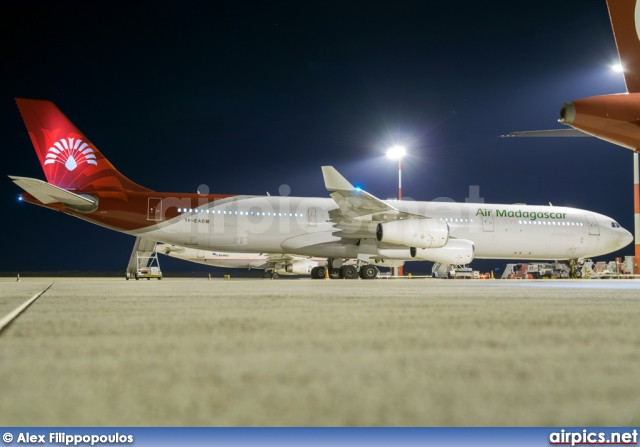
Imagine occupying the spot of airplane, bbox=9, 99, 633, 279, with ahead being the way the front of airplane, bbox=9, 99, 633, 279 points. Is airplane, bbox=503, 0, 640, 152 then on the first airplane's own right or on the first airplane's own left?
on the first airplane's own right

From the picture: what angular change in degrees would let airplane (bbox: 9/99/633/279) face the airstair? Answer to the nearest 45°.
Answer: approximately 135° to its left

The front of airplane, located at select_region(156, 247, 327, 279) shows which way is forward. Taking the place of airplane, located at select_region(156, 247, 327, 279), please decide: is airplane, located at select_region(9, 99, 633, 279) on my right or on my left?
on my right

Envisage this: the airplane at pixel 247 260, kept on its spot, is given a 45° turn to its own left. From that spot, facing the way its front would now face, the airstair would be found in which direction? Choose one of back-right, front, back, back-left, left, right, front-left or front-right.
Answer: back

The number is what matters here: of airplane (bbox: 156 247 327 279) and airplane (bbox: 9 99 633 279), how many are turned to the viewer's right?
2

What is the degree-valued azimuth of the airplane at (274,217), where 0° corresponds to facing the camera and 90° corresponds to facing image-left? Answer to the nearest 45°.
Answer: approximately 270°

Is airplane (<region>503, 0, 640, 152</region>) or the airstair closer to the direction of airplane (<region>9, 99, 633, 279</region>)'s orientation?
the airplane

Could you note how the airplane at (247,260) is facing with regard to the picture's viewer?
facing to the right of the viewer

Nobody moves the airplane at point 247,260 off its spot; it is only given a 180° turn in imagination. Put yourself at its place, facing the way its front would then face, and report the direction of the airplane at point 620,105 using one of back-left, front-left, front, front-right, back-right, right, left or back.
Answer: left
